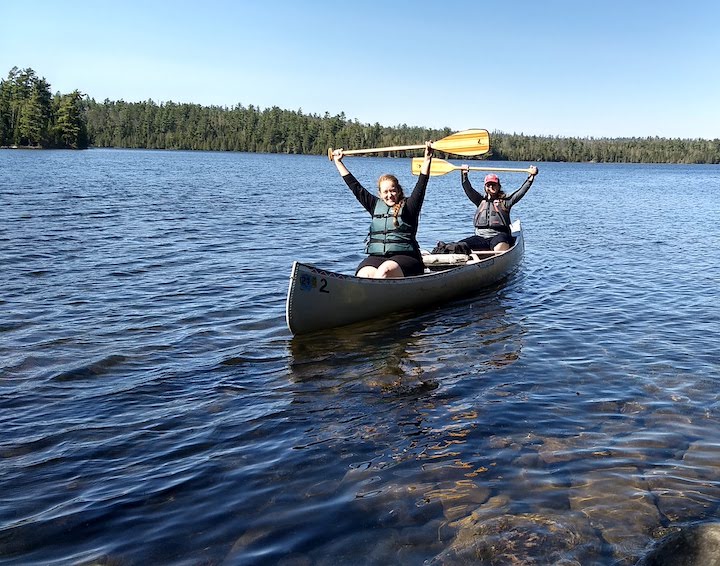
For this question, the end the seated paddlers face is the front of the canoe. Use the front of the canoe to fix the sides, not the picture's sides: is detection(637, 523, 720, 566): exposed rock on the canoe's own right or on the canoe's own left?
on the canoe's own left

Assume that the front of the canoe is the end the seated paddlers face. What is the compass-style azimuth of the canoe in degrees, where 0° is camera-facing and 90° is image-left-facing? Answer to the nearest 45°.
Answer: approximately 45°
